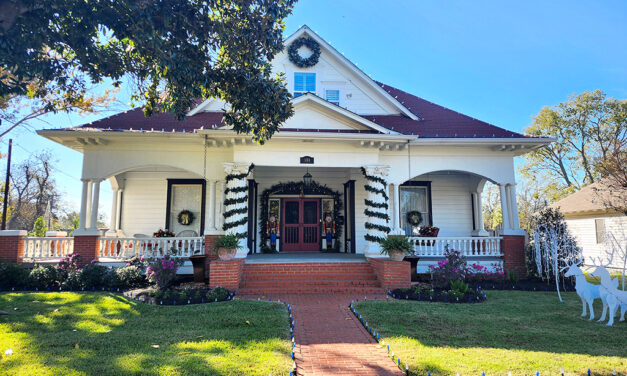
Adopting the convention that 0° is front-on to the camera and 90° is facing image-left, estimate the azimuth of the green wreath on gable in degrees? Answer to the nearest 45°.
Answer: approximately 0°

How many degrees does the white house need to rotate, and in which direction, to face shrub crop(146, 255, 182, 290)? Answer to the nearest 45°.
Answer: approximately 45° to its right

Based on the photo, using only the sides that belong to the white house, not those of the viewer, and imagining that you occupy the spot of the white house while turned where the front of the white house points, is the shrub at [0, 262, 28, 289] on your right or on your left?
on your right

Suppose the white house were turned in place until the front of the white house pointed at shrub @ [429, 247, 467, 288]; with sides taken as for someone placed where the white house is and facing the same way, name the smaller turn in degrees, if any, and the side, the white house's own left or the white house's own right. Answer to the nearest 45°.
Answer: approximately 45° to the white house's own left

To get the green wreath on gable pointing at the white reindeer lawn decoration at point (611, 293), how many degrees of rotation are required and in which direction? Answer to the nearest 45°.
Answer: approximately 45° to its left
